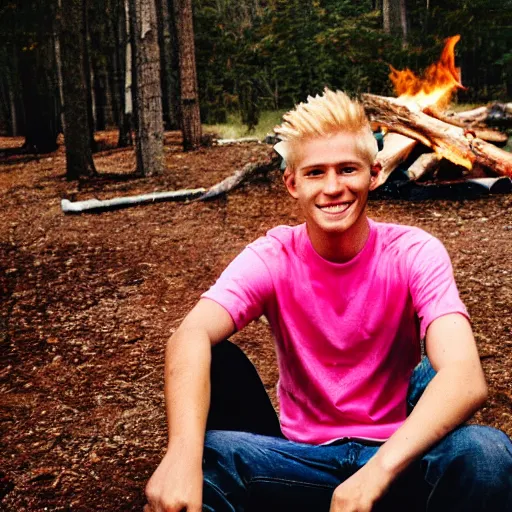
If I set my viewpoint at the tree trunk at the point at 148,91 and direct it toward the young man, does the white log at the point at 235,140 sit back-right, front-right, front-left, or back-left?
back-left

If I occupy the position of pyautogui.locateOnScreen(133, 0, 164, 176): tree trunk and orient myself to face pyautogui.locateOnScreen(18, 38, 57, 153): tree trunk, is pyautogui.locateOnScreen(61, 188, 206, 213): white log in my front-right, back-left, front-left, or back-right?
back-left

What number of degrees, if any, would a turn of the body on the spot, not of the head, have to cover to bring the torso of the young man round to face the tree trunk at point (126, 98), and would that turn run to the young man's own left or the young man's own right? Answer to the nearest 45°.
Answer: approximately 180°

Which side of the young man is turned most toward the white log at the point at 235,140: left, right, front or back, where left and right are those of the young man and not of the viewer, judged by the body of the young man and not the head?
back

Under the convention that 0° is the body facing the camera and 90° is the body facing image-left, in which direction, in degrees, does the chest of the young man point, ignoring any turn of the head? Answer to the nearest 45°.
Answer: approximately 0°

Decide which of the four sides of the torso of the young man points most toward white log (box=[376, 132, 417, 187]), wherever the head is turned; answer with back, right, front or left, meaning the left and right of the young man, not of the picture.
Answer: back

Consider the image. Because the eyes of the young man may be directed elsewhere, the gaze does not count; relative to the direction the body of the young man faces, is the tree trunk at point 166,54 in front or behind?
behind

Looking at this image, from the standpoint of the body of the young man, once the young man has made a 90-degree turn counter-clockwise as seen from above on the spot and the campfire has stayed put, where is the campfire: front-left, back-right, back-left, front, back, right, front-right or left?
left

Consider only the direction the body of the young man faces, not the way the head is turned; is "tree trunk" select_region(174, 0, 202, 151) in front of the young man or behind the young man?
behind
